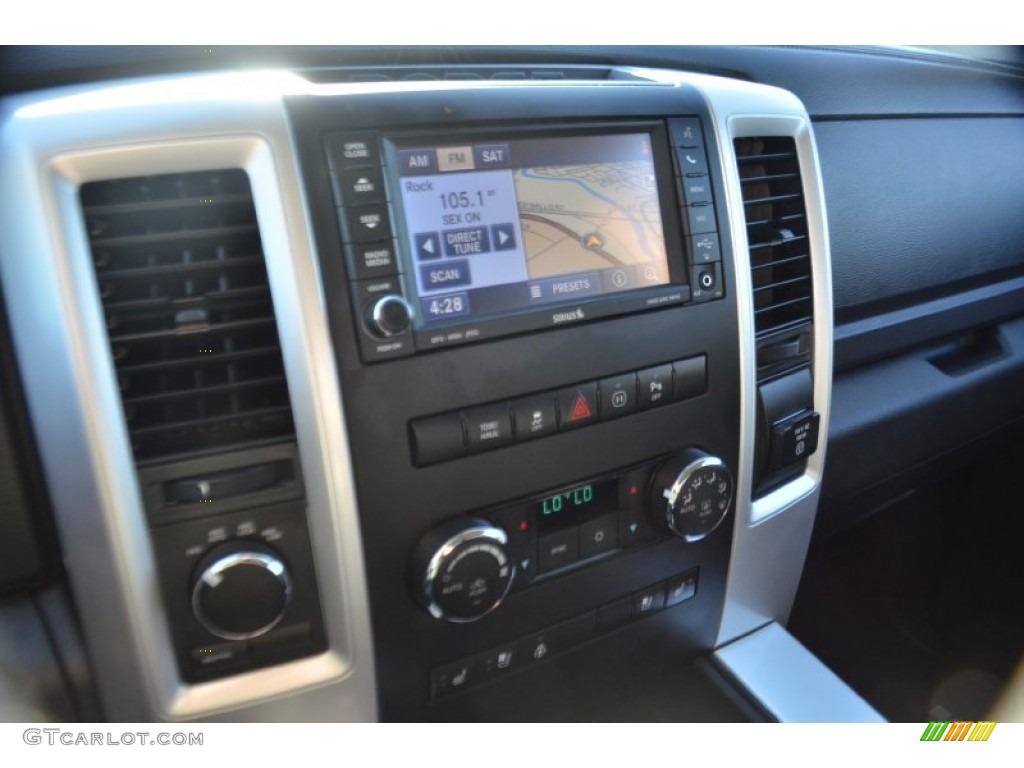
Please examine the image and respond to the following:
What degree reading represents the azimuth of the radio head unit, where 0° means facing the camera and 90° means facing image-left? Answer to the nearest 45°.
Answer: approximately 315°
